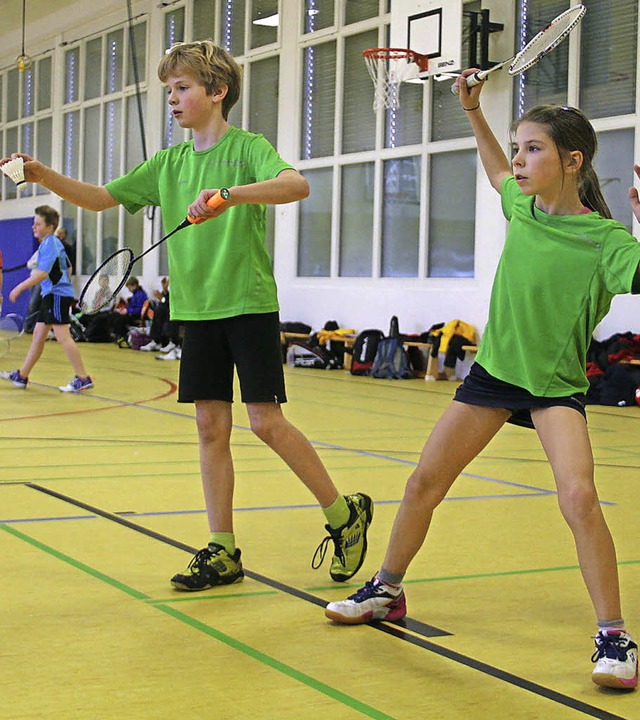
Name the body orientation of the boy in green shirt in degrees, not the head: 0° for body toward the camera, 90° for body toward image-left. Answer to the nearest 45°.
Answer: approximately 45°

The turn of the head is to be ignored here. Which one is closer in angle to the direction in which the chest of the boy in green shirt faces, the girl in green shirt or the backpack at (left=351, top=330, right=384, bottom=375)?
the girl in green shirt

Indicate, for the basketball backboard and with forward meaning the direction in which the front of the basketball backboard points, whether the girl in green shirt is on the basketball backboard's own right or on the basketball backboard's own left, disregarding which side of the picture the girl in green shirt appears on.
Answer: on the basketball backboard's own left

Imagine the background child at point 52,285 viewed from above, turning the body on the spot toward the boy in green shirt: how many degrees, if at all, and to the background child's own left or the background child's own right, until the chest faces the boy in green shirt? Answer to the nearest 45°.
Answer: approximately 90° to the background child's own left

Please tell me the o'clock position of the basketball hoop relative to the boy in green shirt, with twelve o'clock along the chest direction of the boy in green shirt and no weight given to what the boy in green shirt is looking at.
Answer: The basketball hoop is roughly at 5 o'clock from the boy in green shirt.

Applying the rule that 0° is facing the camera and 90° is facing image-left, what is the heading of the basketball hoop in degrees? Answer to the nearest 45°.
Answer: approximately 45°
